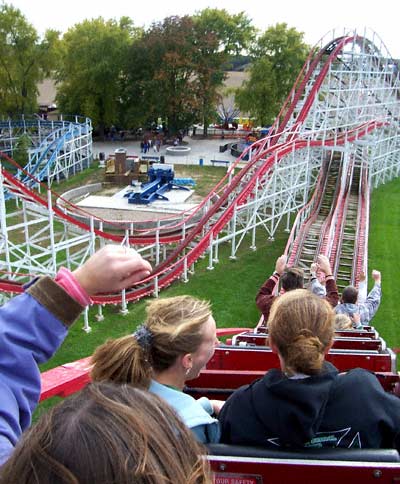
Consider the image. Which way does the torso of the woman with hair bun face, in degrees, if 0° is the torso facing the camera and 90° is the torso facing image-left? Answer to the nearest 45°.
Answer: approximately 180°

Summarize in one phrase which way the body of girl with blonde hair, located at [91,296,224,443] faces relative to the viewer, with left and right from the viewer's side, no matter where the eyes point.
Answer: facing away from the viewer and to the right of the viewer

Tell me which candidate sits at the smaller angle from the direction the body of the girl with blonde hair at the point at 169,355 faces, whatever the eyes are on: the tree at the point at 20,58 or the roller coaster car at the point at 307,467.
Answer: the tree

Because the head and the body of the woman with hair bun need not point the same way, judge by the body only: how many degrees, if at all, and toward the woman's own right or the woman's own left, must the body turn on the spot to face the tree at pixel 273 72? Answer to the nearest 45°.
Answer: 0° — they already face it

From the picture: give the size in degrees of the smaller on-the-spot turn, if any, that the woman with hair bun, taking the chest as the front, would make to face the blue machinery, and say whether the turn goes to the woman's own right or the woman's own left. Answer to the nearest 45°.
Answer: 0° — they already face it

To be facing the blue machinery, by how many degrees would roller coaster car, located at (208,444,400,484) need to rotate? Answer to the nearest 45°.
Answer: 0° — it already faces it

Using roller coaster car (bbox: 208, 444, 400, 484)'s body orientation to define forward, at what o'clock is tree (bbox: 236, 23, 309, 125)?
The tree is roughly at 12 o'clock from the roller coaster car.

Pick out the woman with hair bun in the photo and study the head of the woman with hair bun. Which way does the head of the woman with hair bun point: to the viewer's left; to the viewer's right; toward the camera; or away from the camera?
away from the camera

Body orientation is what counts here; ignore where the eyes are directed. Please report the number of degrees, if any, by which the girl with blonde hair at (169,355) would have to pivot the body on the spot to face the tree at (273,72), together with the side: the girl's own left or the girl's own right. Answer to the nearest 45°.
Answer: approximately 45° to the girl's own left

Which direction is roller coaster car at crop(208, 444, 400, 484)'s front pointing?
away from the camera
